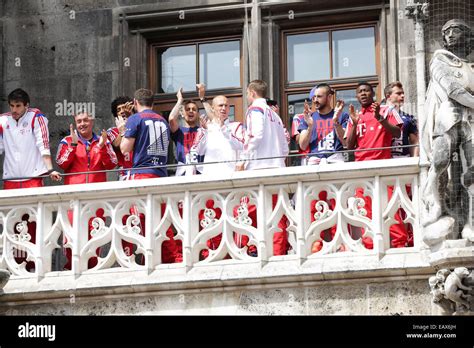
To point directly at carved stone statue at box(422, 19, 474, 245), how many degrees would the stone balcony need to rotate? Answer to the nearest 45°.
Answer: approximately 90° to its left

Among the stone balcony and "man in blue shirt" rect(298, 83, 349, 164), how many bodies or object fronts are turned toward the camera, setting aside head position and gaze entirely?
2

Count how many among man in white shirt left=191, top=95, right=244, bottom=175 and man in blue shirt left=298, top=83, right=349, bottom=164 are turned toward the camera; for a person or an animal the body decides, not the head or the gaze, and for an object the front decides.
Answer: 2

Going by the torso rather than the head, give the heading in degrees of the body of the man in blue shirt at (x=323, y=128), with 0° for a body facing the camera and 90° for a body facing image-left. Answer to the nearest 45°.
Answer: approximately 0°

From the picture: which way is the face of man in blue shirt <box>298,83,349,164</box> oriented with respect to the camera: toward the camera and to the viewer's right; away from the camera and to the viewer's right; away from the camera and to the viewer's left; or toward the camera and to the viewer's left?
toward the camera and to the viewer's left

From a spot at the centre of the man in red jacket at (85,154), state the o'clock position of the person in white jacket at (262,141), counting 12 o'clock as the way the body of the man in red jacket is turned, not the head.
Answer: The person in white jacket is roughly at 10 o'clock from the man in red jacket.

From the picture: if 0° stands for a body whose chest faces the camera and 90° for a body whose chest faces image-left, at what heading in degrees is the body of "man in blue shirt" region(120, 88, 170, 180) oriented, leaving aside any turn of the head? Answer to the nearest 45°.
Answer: approximately 135°

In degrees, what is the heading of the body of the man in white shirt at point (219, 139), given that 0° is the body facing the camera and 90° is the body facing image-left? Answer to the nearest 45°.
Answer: approximately 0°
